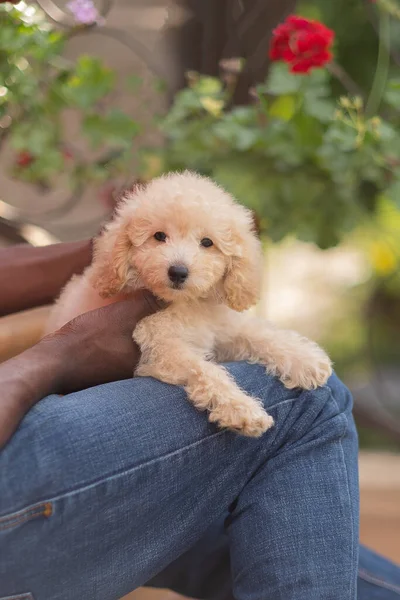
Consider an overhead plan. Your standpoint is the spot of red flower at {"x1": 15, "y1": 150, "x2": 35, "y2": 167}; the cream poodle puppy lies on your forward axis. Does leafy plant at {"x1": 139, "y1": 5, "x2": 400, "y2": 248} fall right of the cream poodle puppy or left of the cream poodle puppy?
left

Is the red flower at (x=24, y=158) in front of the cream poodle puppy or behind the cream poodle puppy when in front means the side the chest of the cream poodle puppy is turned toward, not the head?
behind

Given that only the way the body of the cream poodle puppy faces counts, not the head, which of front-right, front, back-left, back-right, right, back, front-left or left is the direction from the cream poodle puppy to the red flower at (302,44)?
back-left

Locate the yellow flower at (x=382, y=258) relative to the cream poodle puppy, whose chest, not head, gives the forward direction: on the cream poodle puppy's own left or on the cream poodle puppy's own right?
on the cream poodle puppy's own left

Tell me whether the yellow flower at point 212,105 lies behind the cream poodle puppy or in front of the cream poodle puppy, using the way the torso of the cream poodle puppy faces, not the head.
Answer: behind

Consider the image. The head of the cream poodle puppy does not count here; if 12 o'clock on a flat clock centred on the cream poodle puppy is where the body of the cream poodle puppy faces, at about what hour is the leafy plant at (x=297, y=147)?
The leafy plant is roughly at 8 o'clock from the cream poodle puppy.

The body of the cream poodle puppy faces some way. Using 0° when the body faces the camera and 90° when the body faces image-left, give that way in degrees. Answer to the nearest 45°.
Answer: approximately 315°
